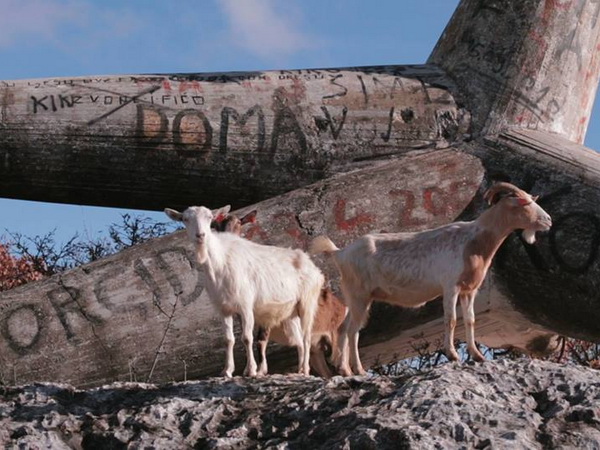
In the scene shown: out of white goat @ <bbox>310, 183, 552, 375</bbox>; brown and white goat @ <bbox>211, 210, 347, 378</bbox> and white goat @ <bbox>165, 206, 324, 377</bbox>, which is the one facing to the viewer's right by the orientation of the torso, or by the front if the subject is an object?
white goat @ <bbox>310, 183, 552, 375</bbox>

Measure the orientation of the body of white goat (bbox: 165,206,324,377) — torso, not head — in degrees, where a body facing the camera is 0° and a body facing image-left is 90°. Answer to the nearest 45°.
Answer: approximately 45°

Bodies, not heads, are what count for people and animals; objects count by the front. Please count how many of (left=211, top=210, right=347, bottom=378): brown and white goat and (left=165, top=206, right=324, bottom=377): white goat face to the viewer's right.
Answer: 0

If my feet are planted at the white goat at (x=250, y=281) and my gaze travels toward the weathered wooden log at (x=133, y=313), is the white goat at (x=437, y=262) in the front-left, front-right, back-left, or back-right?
back-right

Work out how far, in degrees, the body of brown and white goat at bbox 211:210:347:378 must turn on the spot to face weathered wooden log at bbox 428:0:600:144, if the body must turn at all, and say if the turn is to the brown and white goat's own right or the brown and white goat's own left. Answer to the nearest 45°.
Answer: approximately 135° to the brown and white goat's own right

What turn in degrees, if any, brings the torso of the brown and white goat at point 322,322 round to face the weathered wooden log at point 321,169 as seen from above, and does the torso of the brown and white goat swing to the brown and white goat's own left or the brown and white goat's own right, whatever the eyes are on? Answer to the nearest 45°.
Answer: approximately 90° to the brown and white goat's own right

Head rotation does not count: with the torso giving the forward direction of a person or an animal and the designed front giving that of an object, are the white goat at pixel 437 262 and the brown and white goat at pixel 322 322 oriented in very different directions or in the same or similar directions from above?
very different directions

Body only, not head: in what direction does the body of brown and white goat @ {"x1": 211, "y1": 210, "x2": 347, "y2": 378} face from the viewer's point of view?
to the viewer's left

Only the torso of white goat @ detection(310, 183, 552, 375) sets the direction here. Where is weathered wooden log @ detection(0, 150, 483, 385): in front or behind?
behind

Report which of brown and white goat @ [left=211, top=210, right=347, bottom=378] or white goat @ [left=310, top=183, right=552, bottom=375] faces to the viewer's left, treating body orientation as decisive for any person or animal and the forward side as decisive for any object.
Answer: the brown and white goat

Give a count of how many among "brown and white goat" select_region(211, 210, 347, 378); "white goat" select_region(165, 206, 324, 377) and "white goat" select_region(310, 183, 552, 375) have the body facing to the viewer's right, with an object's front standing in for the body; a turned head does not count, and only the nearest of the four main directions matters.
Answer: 1

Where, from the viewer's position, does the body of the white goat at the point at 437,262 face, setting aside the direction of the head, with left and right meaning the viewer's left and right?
facing to the right of the viewer

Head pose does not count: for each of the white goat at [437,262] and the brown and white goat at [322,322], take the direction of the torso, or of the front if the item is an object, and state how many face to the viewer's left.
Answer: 1
